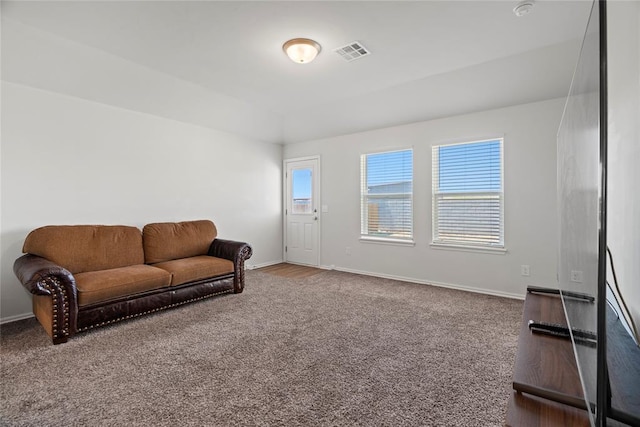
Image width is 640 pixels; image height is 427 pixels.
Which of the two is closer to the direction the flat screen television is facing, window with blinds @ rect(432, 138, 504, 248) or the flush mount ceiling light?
the flush mount ceiling light

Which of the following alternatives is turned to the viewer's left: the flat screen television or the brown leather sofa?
the flat screen television

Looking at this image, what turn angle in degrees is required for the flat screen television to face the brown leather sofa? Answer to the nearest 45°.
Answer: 0° — it already faces it

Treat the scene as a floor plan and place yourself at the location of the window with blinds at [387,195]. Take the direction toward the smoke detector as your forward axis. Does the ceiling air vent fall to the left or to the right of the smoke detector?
right

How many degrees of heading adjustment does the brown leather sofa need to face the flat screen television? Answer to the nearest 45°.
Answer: approximately 45° to its right

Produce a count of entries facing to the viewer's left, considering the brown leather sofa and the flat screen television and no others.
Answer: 1

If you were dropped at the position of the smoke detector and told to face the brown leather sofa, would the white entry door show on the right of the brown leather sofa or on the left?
right

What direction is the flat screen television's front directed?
to the viewer's left
